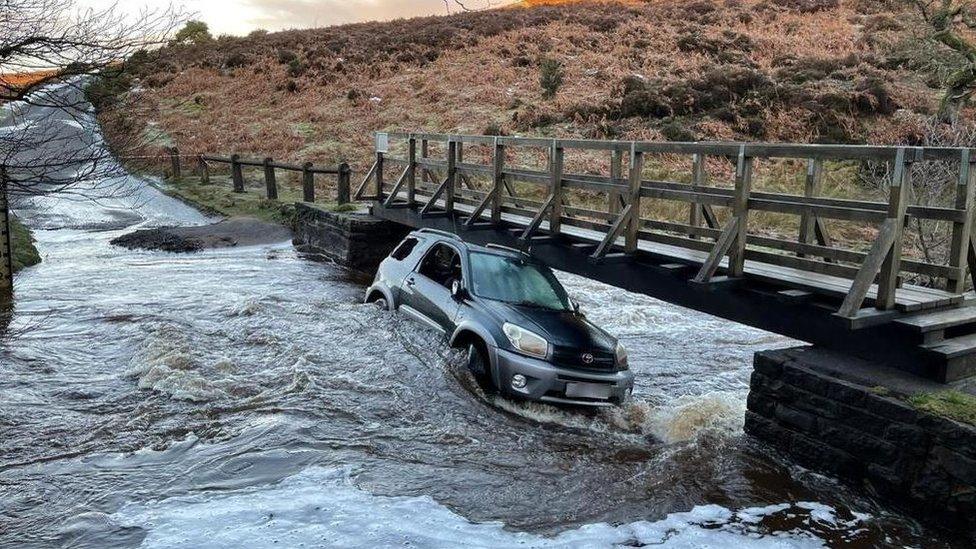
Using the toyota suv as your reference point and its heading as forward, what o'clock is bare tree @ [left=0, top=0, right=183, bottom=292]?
The bare tree is roughly at 5 o'clock from the toyota suv.

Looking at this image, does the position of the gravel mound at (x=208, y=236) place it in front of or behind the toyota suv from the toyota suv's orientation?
behind

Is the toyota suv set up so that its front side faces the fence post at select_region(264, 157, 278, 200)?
no

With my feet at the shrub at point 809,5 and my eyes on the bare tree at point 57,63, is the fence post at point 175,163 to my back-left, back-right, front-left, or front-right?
front-right

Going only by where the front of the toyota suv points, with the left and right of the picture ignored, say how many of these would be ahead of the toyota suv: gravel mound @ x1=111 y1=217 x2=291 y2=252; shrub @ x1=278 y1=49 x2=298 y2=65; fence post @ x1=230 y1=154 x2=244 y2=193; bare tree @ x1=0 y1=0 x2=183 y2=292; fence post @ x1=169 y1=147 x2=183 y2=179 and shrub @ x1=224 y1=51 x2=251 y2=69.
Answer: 0

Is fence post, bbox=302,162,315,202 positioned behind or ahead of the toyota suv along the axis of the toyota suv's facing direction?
behind

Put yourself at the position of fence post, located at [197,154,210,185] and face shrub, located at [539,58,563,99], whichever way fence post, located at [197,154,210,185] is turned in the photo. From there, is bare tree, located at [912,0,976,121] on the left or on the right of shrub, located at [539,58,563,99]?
right

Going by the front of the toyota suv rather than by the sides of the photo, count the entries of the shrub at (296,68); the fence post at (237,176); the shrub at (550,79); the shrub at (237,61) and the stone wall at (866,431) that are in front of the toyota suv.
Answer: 1

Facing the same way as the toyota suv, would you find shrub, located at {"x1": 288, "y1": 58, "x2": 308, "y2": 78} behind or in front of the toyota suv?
behind

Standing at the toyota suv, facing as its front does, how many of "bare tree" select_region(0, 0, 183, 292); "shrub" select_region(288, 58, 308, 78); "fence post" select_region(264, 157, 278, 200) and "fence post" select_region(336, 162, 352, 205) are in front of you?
0

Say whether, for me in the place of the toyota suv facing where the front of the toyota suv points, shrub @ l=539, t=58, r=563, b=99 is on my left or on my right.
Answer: on my left

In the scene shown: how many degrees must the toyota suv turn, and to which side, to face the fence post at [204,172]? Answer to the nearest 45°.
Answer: approximately 180°

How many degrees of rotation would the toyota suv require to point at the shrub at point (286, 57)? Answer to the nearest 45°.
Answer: approximately 135° to its left

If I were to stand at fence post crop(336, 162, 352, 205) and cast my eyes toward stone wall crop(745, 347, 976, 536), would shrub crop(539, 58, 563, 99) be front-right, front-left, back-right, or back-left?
back-left

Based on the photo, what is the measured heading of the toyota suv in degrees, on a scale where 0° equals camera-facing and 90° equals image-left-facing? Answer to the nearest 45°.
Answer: approximately 315°

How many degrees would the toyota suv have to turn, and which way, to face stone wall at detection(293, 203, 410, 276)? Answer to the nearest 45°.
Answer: approximately 135° to its left

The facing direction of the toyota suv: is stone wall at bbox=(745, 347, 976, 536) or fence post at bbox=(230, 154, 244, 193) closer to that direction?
the stone wall

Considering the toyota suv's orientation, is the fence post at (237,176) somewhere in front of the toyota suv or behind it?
behind
